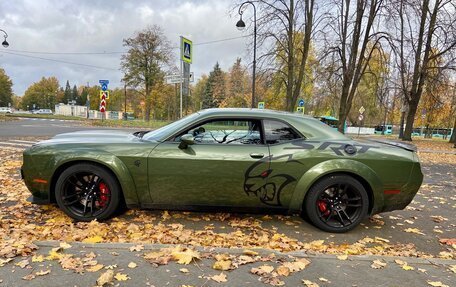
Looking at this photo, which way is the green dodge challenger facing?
to the viewer's left

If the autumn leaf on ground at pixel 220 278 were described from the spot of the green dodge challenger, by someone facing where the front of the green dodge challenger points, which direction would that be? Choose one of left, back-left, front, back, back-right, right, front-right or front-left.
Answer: left

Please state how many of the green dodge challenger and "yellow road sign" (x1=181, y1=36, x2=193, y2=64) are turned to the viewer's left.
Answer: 1

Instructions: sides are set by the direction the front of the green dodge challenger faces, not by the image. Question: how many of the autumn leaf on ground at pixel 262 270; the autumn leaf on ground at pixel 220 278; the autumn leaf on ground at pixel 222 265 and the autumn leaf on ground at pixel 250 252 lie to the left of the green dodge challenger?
4

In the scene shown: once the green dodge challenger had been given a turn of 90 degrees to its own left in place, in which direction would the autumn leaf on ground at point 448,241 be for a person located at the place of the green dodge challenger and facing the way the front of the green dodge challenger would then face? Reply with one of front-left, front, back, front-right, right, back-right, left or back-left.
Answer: left

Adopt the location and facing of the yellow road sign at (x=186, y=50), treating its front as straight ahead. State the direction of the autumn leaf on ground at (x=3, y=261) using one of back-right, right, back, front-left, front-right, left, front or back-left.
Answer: front-right

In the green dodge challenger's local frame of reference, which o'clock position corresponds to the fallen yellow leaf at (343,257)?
The fallen yellow leaf is roughly at 7 o'clock from the green dodge challenger.

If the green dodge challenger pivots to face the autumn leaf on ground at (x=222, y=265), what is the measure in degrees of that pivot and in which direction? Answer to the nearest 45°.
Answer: approximately 90° to its left

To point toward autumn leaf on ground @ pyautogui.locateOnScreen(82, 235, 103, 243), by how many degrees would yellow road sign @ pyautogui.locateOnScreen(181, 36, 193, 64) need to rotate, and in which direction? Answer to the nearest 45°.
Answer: approximately 45° to its right

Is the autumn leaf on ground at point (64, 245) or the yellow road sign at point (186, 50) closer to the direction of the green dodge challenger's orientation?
the autumn leaf on ground

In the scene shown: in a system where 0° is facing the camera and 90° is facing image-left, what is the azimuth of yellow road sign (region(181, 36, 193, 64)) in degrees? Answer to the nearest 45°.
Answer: approximately 315°
